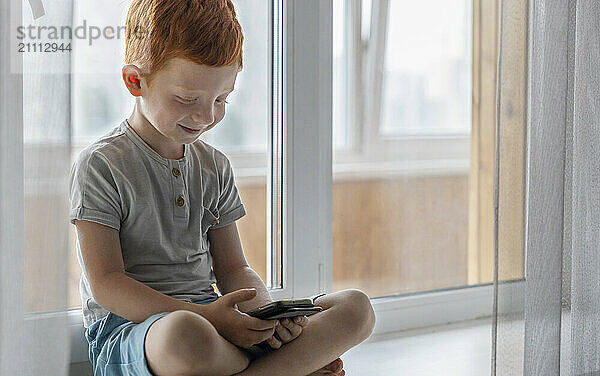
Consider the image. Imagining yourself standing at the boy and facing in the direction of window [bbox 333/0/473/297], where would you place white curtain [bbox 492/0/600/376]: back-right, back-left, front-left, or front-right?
front-right

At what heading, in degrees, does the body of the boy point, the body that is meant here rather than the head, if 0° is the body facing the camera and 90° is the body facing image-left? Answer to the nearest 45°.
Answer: approximately 315°

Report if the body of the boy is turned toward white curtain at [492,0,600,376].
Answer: no

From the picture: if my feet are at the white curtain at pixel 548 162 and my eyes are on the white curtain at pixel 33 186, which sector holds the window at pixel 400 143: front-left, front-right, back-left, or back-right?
front-right

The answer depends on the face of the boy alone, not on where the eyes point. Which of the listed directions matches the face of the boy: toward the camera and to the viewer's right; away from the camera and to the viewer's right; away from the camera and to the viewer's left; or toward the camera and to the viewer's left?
toward the camera and to the viewer's right
